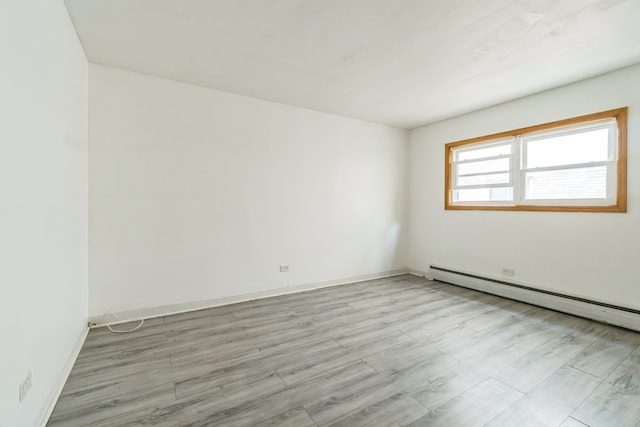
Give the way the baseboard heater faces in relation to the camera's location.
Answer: facing the viewer and to the left of the viewer
